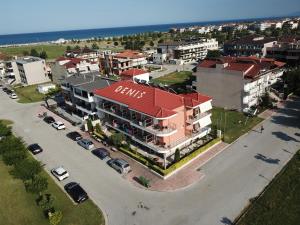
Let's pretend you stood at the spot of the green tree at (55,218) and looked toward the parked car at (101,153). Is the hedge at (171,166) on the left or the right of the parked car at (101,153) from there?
right

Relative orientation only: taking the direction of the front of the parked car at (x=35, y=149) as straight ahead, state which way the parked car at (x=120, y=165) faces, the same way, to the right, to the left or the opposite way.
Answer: the opposite way
